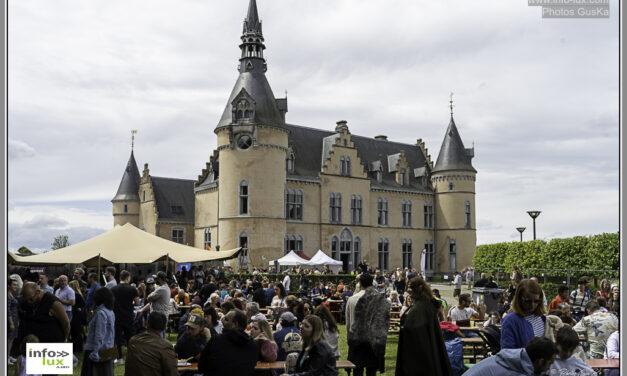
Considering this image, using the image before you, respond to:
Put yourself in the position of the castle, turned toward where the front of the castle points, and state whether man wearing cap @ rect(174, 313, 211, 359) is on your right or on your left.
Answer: on your right

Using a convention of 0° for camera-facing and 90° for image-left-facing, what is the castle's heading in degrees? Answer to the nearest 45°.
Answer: approximately 315°

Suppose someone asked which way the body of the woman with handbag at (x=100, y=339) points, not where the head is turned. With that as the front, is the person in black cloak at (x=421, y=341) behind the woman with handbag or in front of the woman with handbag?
behind

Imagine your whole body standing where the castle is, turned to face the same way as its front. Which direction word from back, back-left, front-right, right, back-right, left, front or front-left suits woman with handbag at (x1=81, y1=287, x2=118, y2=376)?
front-right

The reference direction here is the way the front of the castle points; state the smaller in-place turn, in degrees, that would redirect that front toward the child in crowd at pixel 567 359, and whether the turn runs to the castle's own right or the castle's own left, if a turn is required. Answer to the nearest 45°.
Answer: approximately 45° to the castle's own right
